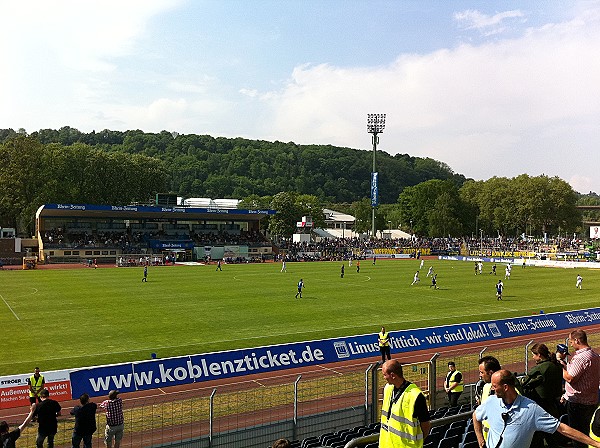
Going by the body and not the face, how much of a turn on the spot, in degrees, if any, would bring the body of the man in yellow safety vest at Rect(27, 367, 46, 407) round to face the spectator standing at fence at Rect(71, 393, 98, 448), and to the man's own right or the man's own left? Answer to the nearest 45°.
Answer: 0° — they already face them

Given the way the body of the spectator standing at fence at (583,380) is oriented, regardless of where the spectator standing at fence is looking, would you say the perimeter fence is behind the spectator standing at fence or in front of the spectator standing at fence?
in front

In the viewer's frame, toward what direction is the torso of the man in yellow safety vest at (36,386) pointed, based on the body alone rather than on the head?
toward the camera

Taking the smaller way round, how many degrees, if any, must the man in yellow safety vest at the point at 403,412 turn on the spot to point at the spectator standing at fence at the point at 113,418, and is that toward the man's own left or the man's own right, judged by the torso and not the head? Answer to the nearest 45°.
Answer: approximately 90° to the man's own right

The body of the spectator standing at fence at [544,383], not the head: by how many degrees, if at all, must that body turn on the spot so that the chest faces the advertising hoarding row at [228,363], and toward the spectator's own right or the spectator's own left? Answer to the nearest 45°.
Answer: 0° — they already face it

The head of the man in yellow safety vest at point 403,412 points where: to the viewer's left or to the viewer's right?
to the viewer's left

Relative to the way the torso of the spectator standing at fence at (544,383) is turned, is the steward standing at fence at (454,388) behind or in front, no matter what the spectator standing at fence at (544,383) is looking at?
in front

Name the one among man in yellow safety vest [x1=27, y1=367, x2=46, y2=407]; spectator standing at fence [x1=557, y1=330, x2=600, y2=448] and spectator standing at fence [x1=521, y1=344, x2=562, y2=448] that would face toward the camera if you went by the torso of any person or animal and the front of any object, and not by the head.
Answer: the man in yellow safety vest
